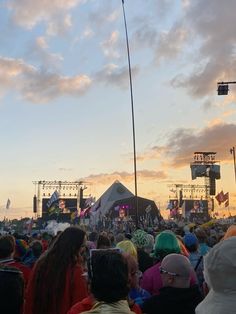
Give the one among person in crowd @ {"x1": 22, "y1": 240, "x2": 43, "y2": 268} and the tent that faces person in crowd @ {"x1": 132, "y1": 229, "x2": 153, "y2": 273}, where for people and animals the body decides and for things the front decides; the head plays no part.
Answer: the tent

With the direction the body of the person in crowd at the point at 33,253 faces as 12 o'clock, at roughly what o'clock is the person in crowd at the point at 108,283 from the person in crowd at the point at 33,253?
the person in crowd at the point at 108,283 is roughly at 6 o'clock from the person in crowd at the point at 33,253.

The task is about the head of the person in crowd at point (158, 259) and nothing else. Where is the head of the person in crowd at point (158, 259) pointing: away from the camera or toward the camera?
away from the camera

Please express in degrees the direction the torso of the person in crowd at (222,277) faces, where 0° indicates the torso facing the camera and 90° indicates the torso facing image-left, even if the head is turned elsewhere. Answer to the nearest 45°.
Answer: approximately 180°

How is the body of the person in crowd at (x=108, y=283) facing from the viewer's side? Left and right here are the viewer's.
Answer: facing away from the viewer

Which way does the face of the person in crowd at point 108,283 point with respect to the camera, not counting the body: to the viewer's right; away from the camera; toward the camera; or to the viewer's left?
away from the camera

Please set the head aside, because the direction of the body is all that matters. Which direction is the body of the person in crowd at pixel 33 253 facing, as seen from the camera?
away from the camera

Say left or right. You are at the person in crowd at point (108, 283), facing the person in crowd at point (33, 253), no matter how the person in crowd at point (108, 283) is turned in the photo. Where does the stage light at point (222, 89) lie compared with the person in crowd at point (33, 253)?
right

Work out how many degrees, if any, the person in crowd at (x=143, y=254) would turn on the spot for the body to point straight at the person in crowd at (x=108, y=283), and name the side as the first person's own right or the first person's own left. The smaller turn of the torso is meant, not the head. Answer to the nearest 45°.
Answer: approximately 180°

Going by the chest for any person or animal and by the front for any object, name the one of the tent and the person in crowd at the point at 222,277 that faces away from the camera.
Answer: the person in crowd

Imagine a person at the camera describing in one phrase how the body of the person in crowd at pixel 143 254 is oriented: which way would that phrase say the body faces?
away from the camera

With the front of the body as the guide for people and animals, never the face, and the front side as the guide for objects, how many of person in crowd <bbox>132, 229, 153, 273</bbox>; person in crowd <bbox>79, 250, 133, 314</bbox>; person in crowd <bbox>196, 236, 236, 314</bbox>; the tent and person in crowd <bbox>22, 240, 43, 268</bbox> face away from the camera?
4

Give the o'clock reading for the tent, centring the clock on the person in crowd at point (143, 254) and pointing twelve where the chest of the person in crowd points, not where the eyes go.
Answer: The tent is roughly at 12 o'clock from the person in crowd.
